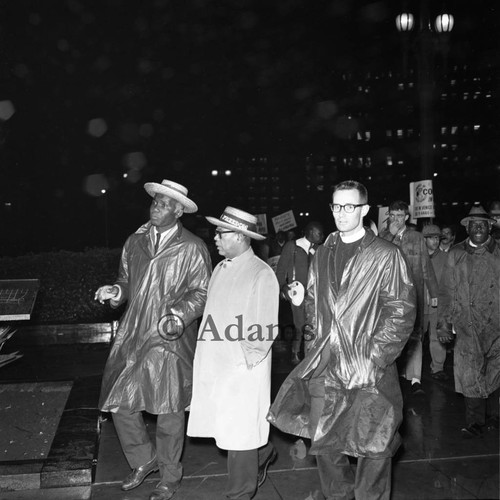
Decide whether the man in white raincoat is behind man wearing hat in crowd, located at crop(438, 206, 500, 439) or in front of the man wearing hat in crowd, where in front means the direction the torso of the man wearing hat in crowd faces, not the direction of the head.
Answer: in front

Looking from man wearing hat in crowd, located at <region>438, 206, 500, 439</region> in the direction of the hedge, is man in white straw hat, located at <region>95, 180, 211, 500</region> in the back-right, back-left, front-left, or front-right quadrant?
front-left

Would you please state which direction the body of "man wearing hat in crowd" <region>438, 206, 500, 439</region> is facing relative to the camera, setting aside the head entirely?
toward the camera

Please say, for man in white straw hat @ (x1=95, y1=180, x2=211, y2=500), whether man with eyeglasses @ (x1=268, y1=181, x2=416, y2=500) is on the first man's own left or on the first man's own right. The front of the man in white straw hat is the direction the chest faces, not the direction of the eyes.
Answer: on the first man's own left

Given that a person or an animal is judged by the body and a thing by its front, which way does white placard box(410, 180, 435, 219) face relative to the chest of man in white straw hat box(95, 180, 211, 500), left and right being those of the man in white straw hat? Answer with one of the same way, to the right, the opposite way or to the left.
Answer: the same way

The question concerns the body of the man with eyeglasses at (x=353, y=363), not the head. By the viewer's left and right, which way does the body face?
facing the viewer and to the left of the viewer

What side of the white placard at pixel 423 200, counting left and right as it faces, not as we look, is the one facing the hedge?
right

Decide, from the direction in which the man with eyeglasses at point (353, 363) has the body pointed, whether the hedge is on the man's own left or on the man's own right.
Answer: on the man's own right

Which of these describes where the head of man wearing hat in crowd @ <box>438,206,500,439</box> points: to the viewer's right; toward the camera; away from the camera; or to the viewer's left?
toward the camera

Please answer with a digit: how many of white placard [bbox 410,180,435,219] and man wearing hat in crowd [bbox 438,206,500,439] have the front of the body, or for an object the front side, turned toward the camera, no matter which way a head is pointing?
2

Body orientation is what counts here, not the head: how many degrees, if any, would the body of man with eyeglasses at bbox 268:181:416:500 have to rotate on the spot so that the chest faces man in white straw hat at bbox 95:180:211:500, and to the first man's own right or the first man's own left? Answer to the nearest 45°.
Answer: approximately 45° to the first man's own right

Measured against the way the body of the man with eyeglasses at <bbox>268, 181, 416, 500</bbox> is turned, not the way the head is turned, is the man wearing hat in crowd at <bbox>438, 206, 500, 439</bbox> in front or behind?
behind

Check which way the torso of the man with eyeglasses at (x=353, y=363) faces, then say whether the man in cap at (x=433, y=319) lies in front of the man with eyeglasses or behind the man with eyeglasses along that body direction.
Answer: behind
